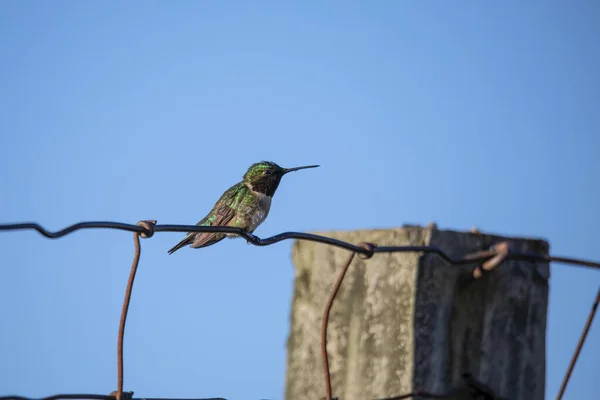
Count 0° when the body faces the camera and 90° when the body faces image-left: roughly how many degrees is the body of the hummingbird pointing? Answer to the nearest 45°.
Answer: approximately 270°
